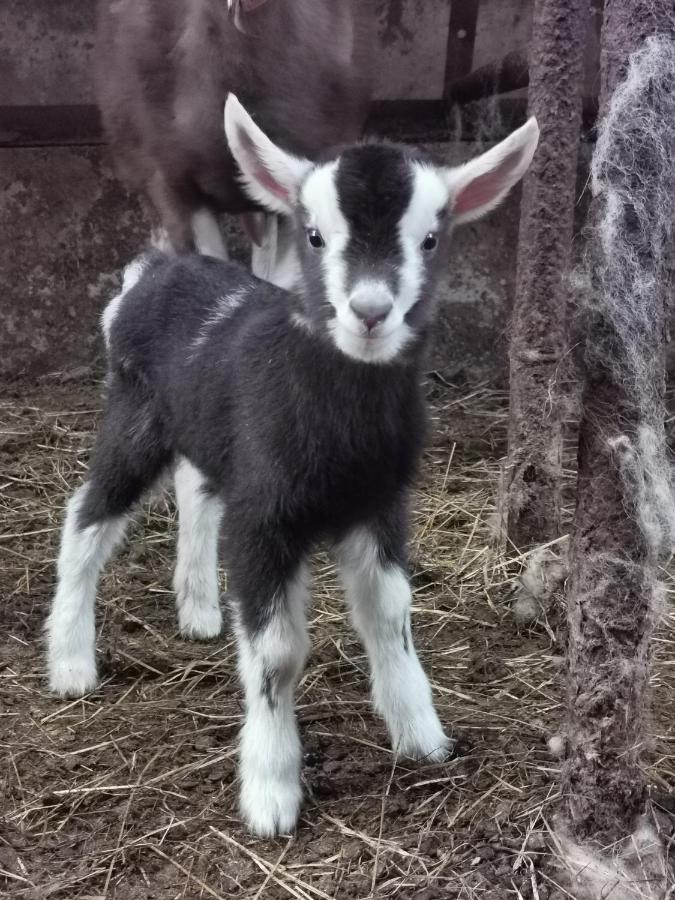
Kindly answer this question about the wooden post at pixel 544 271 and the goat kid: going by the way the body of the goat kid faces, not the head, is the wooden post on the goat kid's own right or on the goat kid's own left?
on the goat kid's own left

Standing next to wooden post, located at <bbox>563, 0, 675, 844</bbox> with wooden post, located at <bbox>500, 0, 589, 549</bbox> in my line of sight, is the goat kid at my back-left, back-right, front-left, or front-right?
front-left

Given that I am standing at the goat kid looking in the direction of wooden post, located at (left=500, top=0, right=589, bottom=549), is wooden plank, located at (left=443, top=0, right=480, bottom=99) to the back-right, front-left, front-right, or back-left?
front-left

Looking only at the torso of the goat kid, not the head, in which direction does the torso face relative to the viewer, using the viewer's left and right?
facing the viewer and to the right of the viewer

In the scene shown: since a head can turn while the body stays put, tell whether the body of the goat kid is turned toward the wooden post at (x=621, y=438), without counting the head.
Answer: yes

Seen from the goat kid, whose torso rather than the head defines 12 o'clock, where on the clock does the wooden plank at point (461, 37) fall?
The wooden plank is roughly at 8 o'clock from the goat kid.
